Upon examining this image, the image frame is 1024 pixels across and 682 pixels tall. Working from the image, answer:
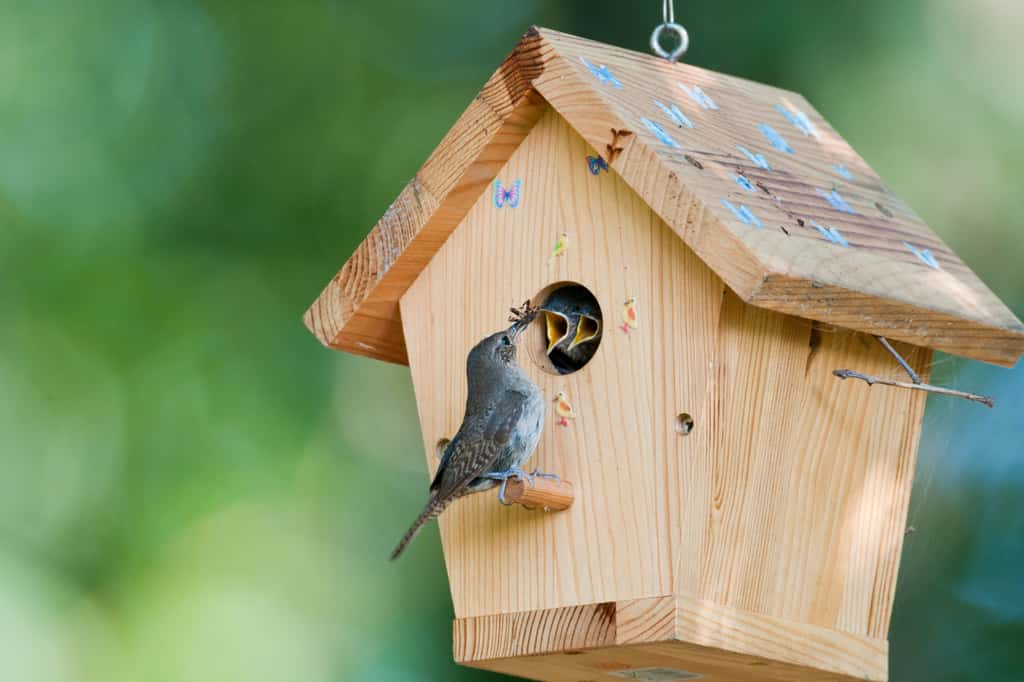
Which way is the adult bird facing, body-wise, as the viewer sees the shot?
to the viewer's right

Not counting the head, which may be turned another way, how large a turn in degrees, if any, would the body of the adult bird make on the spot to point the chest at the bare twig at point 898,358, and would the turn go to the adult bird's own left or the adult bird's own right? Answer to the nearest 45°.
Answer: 0° — it already faces it
